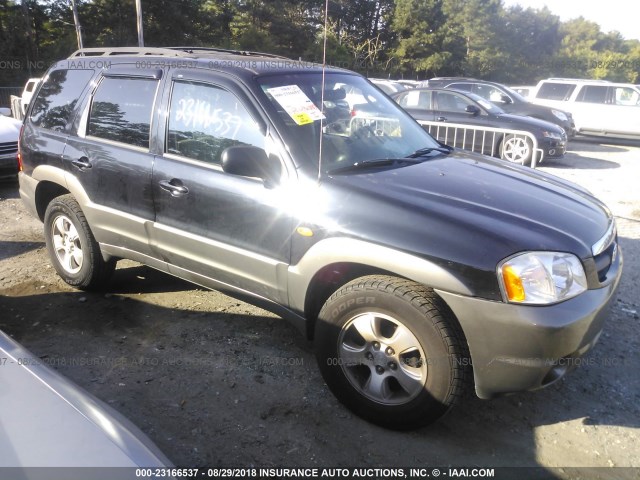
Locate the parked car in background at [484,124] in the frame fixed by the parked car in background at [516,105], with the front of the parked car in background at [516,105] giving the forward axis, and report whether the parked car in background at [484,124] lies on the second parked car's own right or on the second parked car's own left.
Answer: on the second parked car's own right

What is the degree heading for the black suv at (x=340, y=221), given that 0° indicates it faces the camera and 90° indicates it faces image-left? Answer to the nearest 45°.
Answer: approximately 315°

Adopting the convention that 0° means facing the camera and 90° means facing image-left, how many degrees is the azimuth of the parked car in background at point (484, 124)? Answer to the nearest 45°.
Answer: approximately 315°

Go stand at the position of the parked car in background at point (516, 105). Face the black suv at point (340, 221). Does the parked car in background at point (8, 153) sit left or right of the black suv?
right

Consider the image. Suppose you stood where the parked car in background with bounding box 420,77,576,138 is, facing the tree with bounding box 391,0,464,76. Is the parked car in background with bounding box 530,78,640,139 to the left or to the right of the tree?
right

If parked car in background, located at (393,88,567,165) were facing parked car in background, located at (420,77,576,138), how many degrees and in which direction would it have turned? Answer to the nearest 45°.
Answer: approximately 135° to its left

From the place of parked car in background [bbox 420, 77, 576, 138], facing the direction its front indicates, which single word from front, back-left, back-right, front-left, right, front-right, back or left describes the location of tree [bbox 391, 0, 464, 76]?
back-left
